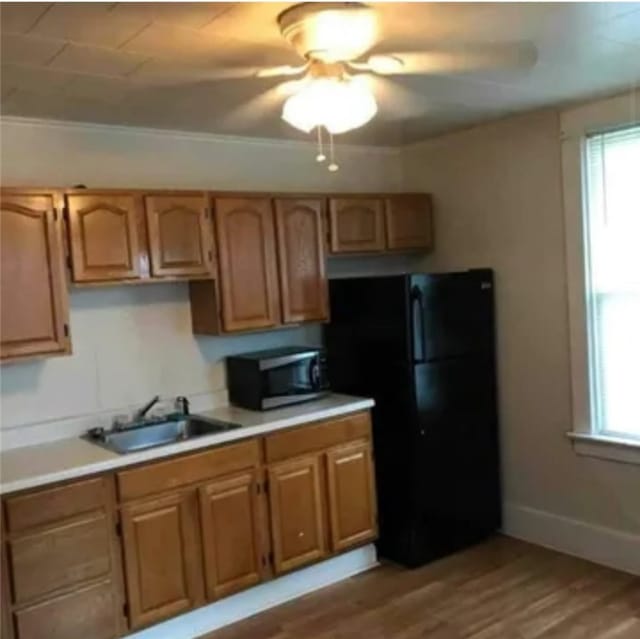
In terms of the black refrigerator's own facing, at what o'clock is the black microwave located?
The black microwave is roughly at 4 o'clock from the black refrigerator.

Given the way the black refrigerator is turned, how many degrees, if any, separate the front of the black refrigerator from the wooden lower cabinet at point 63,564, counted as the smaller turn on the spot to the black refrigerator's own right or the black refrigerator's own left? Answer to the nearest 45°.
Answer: approximately 90° to the black refrigerator's own right

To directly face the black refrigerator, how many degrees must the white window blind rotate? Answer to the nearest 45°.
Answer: approximately 45° to its right

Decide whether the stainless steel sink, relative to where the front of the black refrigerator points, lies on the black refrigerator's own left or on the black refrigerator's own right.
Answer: on the black refrigerator's own right

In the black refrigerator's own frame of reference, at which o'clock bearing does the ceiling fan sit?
The ceiling fan is roughly at 2 o'clock from the black refrigerator.

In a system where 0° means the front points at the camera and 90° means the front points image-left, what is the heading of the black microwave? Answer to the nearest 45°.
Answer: approximately 315°

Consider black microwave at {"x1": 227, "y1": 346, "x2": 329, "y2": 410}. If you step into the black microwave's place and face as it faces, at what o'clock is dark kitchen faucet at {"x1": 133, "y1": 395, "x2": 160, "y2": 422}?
The dark kitchen faucet is roughly at 4 o'clock from the black microwave.

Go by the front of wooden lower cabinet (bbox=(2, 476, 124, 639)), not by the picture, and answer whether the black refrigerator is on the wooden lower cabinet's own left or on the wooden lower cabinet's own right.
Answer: on the wooden lower cabinet's own left

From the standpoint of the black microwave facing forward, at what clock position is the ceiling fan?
The ceiling fan is roughly at 1 o'clock from the black microwave.

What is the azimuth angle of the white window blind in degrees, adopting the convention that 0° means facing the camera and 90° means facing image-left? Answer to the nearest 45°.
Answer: approximately 45°
